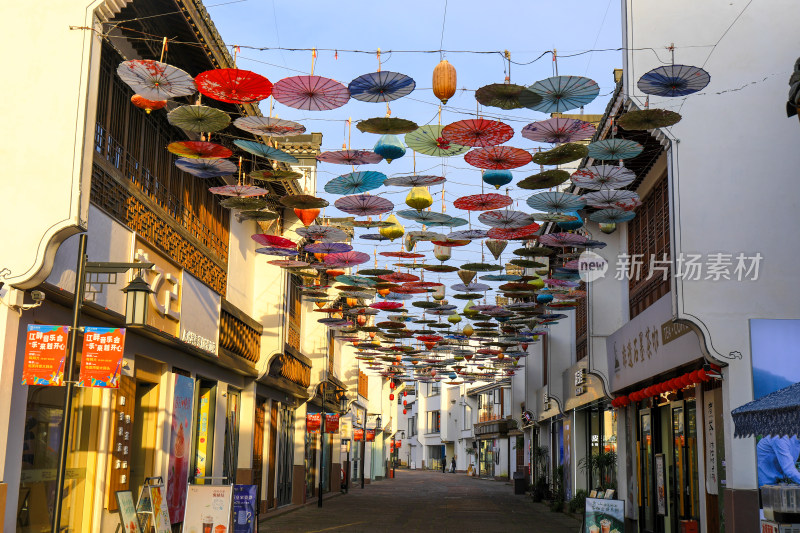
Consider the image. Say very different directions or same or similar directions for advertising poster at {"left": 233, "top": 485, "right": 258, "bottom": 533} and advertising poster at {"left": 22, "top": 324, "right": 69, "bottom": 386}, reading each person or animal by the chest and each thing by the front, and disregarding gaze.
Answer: same or similar directions

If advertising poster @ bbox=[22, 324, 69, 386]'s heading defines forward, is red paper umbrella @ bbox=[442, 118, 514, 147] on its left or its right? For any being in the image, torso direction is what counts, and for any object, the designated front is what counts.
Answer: on its left

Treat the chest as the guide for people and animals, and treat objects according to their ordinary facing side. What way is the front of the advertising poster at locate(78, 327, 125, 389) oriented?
toward the camera

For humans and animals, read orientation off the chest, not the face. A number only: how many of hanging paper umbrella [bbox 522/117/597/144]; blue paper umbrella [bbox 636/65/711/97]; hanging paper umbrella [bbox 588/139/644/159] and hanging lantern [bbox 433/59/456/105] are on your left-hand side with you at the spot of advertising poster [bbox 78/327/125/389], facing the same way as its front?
4

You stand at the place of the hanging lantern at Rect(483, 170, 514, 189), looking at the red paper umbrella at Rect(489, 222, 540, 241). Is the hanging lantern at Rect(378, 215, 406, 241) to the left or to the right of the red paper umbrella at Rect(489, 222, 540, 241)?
left

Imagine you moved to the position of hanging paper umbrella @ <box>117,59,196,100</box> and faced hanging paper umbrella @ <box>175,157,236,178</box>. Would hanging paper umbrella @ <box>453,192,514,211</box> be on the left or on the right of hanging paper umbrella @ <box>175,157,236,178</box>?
right

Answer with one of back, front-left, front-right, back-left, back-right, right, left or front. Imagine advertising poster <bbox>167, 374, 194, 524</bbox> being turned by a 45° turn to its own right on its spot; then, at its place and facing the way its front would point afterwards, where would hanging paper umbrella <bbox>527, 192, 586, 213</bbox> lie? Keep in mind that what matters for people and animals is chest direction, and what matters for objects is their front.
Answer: front-left

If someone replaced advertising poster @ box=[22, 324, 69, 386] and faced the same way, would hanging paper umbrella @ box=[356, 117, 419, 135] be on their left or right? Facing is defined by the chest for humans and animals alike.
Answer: on their left

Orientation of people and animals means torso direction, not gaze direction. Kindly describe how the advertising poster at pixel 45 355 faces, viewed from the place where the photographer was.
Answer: facing the viewer
